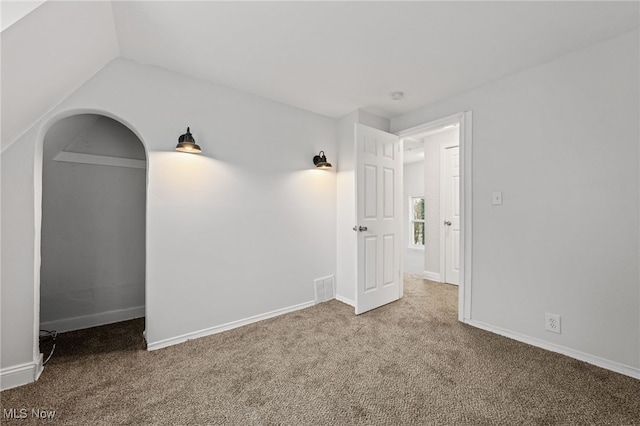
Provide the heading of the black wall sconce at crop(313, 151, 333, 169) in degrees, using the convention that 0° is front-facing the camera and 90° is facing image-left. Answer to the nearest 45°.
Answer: approximately 315°

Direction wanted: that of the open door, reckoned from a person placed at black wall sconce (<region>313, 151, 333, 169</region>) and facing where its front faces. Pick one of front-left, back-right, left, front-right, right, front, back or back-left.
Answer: front-left

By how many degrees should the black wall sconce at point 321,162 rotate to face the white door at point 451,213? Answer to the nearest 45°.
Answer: approximately 90° to its left

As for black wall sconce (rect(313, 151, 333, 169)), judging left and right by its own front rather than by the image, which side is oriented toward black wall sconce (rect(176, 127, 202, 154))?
right

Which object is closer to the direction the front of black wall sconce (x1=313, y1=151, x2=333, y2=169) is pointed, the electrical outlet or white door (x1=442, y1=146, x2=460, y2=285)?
the electrical outlet

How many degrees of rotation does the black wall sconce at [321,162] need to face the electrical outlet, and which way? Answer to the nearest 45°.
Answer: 0° — it already faces it

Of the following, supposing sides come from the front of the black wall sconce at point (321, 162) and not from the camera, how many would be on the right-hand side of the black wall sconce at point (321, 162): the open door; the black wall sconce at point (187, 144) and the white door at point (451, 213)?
1
